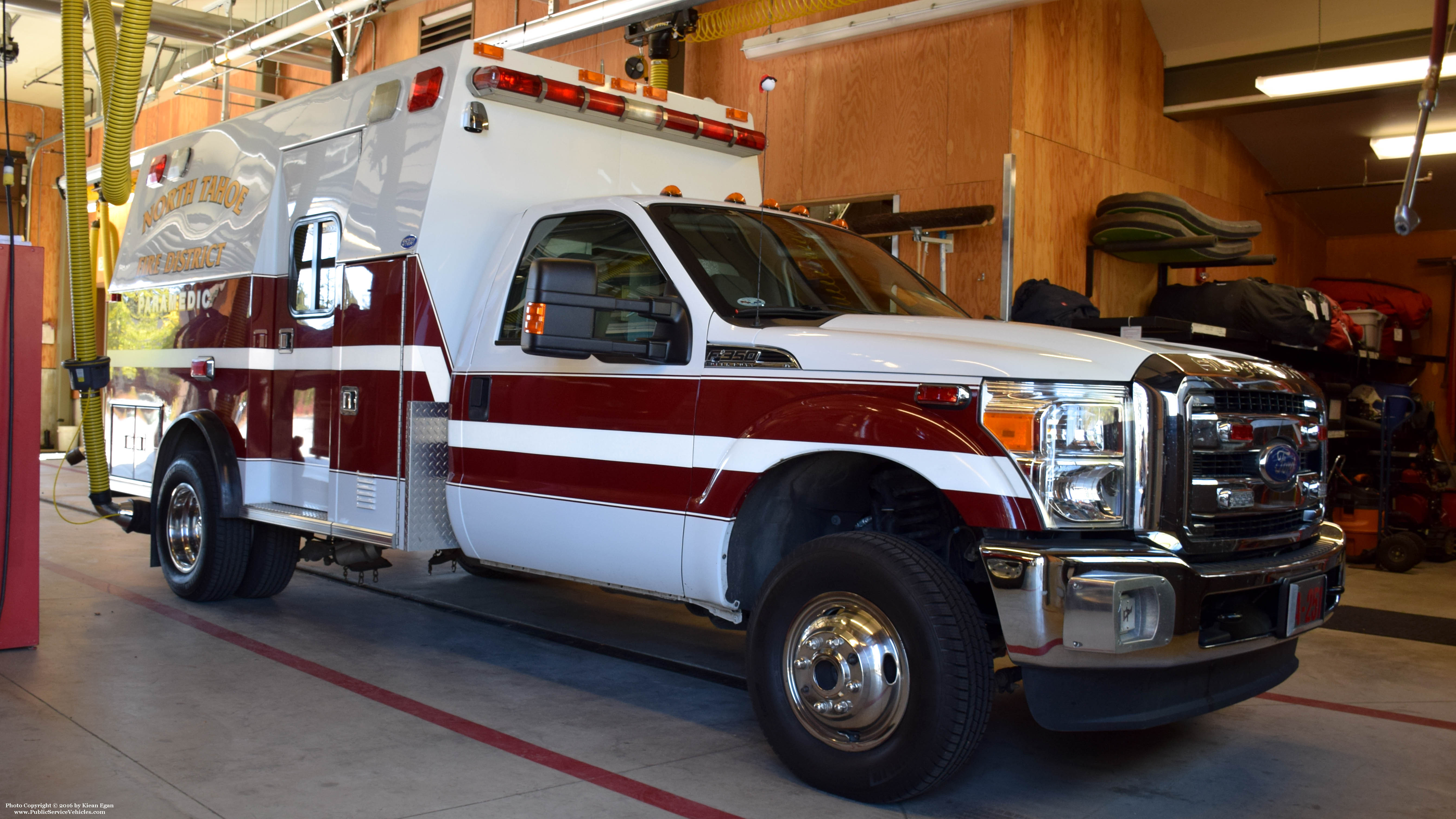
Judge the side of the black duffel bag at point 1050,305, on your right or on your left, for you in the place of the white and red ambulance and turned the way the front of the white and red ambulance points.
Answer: on your left

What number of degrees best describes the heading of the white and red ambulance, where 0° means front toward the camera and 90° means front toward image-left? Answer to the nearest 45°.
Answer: approximately 315°

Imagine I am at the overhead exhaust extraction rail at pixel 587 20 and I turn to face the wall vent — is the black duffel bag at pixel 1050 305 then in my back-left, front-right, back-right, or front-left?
back-right

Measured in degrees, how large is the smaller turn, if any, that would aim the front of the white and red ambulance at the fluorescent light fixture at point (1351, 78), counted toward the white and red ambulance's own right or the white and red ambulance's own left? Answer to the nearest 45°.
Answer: approximately 90° to the white and red ambulance's own left

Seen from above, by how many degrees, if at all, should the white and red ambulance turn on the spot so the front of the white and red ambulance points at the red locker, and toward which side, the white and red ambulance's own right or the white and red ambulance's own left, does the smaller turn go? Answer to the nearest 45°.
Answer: approximately 135° to the white and red ambulance's own right

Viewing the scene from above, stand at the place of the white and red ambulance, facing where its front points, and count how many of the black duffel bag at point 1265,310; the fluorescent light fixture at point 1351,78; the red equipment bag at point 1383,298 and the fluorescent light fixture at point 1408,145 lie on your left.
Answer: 4

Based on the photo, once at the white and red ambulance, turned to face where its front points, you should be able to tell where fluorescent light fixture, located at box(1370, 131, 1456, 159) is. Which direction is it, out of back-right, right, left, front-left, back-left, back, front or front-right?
left

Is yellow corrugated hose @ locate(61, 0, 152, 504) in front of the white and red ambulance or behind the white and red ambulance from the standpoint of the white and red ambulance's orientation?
behind

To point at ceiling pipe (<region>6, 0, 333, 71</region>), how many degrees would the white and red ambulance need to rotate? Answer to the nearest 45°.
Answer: approximately 180°

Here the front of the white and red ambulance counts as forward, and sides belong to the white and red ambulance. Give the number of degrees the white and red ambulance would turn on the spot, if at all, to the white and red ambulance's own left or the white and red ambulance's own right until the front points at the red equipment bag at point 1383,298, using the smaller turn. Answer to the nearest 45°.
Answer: approximately 90° to the white and red ambulance's own left

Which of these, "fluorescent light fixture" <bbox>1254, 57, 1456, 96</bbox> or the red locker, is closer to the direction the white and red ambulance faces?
the fluorescent light fixture
